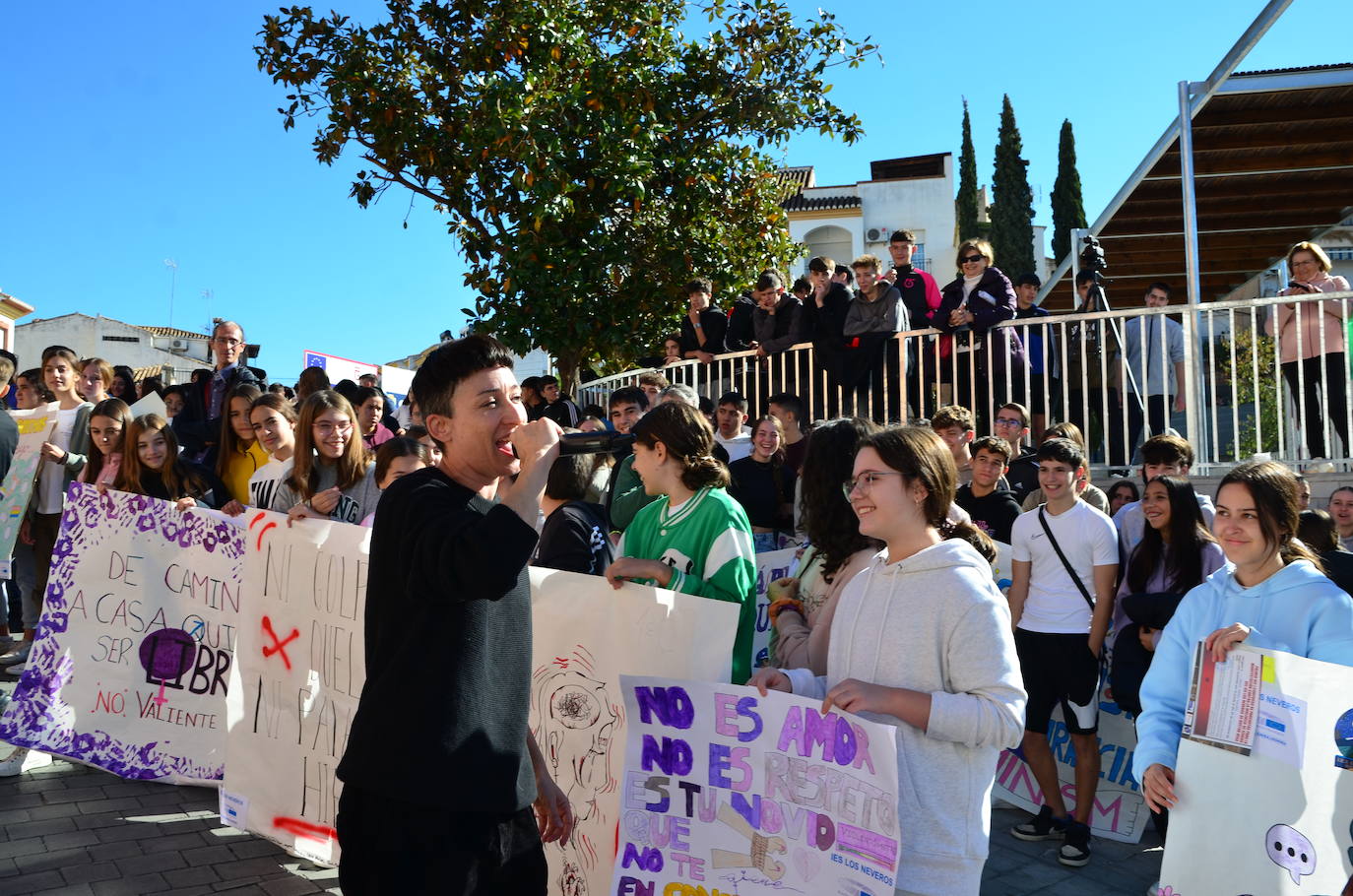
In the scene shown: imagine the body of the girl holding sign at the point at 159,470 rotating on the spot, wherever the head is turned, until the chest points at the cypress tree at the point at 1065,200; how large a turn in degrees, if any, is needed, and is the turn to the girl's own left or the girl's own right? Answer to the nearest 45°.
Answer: approximately 135° to the girl's own left

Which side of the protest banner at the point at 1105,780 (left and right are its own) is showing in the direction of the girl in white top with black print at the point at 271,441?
right

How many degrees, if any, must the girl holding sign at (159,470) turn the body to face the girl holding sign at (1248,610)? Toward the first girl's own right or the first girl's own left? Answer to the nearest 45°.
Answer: approximately 45° to the first girl's own left

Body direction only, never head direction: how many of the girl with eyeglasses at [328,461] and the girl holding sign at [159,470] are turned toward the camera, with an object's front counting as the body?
2

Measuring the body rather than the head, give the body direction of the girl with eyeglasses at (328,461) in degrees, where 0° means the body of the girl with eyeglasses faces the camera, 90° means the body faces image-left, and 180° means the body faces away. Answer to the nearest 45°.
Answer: approximately 0°

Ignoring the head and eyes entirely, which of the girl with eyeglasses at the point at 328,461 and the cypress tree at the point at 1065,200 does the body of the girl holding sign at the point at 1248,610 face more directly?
the girl with eyeglasses

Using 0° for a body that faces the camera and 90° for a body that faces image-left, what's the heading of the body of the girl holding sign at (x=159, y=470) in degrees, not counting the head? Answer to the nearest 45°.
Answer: approximately 0°

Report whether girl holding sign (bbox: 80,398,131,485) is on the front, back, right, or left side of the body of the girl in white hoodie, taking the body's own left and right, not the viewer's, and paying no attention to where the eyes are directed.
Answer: right

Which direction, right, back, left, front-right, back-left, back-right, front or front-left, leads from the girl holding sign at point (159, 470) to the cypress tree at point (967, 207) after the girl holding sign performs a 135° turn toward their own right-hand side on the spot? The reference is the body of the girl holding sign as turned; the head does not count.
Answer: right

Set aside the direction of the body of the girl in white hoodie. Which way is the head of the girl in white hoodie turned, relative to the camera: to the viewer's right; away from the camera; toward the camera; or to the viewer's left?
to the viewer's left

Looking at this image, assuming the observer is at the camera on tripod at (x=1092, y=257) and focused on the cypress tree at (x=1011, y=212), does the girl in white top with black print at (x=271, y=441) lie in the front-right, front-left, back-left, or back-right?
back-left
